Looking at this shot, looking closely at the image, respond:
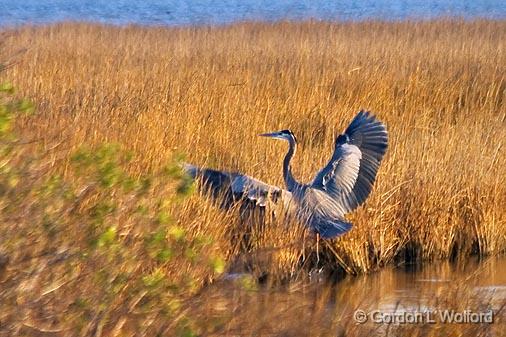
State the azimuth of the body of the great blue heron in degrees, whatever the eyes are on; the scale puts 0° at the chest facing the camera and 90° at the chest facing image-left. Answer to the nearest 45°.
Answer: approximately 135°
